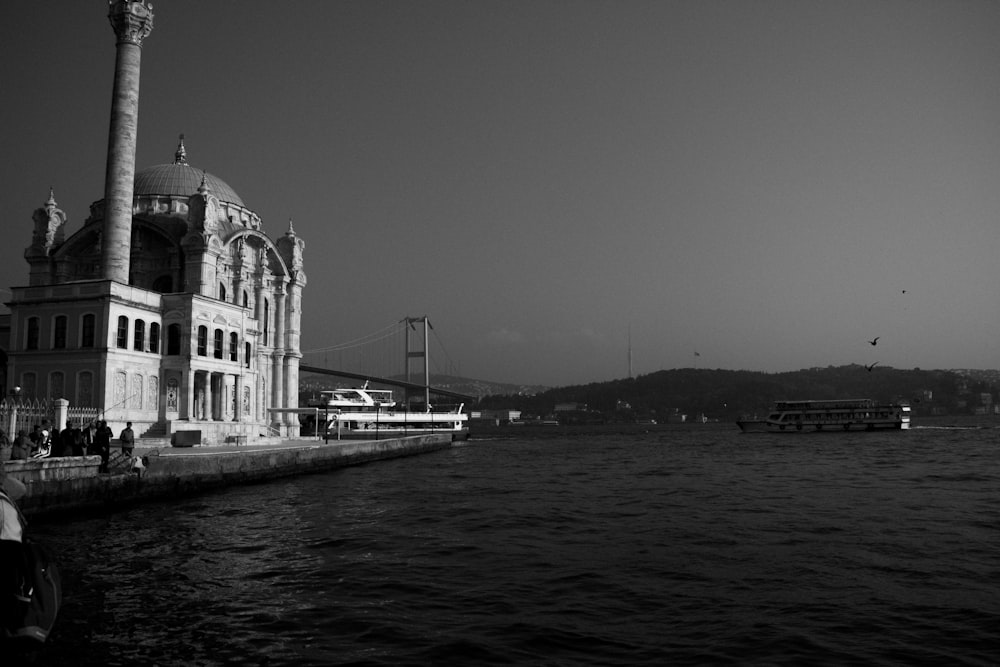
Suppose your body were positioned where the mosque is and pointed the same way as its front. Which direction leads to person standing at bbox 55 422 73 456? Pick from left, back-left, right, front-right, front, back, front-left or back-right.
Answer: front-left

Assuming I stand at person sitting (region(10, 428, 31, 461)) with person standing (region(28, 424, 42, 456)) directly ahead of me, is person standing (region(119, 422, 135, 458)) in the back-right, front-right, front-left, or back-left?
front-right

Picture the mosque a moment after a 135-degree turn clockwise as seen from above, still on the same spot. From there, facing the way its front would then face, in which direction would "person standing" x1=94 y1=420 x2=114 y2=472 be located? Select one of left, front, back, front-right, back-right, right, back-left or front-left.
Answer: back

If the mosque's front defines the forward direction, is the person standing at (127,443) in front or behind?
in front

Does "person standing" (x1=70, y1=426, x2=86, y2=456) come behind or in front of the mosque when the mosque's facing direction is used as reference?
in front

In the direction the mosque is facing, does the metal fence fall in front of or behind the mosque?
in front

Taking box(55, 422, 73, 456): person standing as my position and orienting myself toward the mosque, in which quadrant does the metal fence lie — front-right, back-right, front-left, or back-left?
front-left

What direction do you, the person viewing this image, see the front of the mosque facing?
facing the viewer and to the left of the viewer
